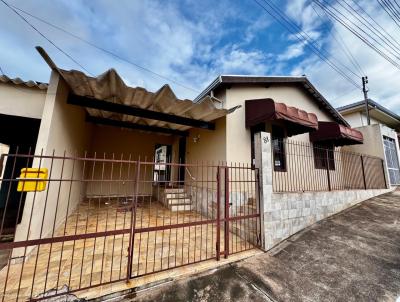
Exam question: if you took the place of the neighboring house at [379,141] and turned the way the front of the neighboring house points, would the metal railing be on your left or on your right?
on your right

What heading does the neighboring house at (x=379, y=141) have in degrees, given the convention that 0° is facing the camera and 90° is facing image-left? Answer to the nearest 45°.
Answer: approximately 315°

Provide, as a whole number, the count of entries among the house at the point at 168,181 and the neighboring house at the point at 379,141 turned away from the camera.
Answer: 0

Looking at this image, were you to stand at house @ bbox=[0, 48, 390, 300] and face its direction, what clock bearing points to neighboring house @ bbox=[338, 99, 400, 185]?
The neighboring house is roughly at 10 o'clock from the house.

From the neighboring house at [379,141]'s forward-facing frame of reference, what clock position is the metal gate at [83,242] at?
The metal gate is roughly at 2 o'clock from the neighboring house.

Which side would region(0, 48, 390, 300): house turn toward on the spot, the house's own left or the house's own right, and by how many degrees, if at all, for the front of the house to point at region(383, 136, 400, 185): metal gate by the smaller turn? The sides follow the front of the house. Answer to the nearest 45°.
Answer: approximately 45° to the house's own left

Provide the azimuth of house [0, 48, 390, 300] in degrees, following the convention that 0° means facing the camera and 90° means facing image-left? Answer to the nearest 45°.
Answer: approximately 315°
